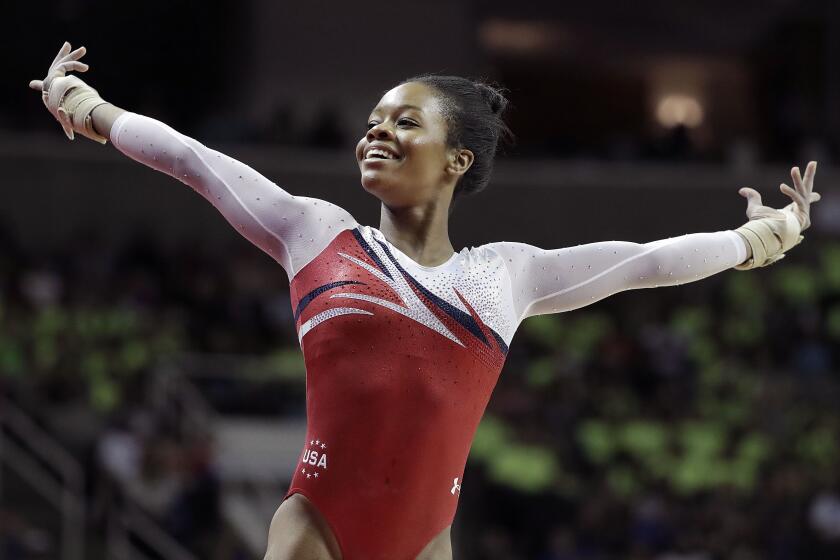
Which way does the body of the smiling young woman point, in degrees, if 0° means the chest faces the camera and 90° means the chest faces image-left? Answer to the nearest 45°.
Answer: approximately 0°
